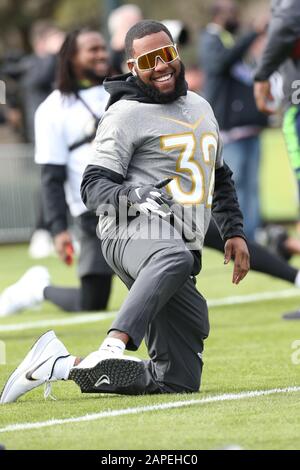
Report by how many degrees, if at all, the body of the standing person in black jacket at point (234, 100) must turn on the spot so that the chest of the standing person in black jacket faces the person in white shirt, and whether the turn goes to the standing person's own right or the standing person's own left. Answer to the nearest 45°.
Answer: approximately 90° to the standing person's own right
